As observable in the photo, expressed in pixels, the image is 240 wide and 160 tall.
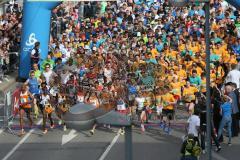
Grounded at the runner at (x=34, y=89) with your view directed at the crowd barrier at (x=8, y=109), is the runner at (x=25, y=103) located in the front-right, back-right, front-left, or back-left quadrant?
front-left

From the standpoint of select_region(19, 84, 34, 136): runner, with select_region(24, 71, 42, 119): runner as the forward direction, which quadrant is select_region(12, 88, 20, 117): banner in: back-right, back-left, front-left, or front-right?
front-left

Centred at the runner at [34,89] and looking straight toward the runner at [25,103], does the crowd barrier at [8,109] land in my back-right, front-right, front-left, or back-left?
front-right

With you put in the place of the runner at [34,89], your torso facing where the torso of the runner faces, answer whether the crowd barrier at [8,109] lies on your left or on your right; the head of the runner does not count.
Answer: on your right

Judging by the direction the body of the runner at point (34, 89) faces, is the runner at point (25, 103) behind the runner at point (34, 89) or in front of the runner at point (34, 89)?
in front

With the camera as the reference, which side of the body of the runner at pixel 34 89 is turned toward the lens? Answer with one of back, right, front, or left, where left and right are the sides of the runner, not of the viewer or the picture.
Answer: front

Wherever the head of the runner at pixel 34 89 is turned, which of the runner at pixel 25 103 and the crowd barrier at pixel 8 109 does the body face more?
the runner
